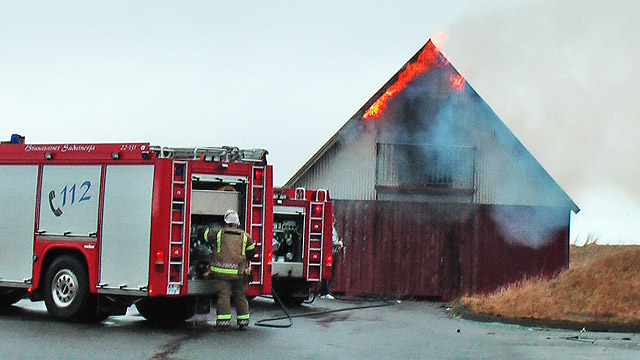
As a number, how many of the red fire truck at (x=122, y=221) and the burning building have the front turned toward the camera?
1

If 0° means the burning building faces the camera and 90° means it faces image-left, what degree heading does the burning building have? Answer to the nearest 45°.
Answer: approximately 0°

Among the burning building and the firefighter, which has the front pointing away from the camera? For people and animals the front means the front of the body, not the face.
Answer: the firefighter

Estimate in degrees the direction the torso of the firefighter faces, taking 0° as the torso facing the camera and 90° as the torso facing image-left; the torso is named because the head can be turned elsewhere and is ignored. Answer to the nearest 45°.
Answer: approximately 180°

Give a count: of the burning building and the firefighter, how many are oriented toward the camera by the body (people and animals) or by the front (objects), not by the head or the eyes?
1

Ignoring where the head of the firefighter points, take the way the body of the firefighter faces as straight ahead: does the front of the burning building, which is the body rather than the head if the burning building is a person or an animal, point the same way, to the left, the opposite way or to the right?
the opposite way

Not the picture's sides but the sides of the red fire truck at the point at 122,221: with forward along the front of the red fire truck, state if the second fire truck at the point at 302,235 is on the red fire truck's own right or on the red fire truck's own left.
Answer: on the red fire truck's own right

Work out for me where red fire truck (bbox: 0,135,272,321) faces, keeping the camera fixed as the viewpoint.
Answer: facing away from the viewer and to the left of the viewer
